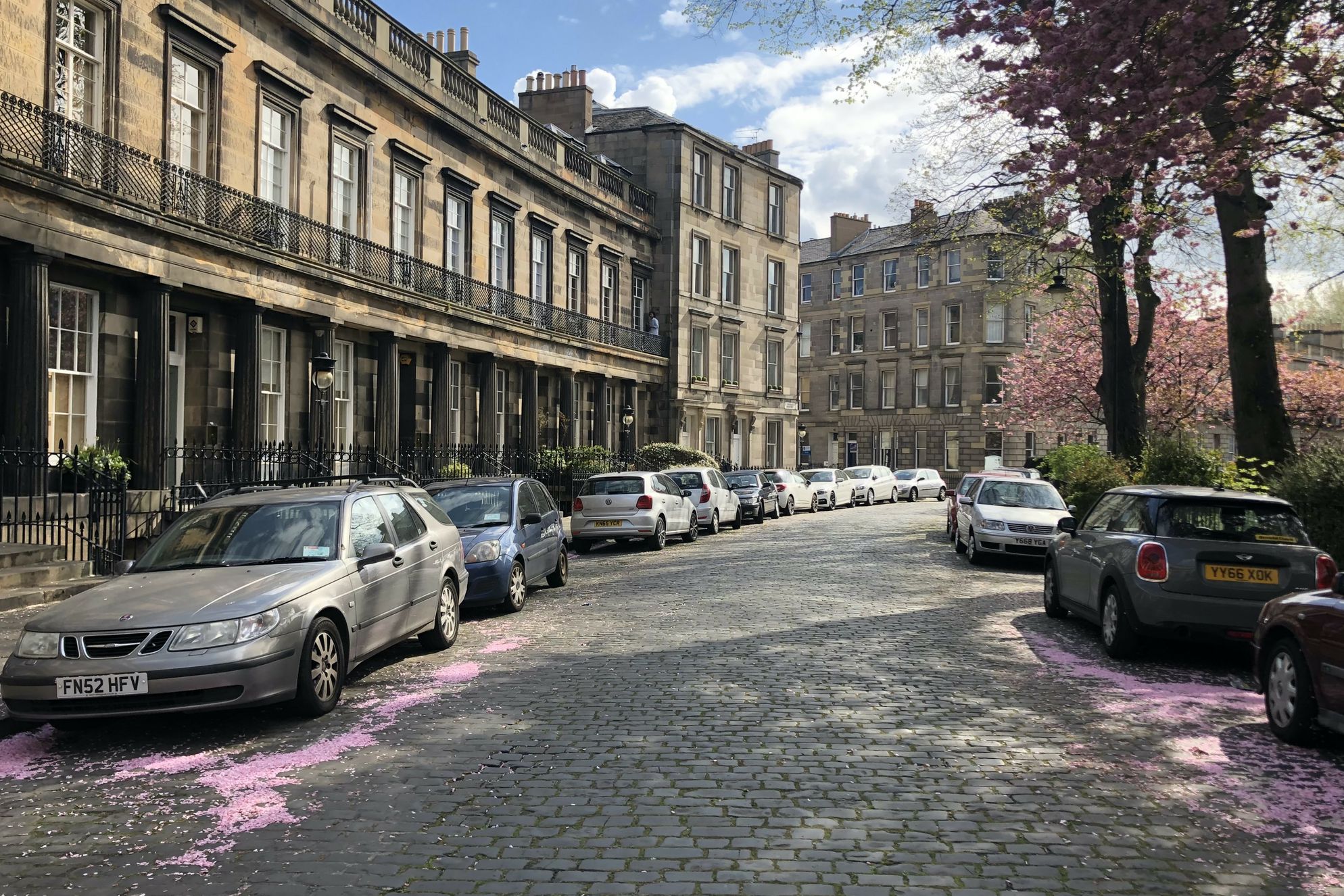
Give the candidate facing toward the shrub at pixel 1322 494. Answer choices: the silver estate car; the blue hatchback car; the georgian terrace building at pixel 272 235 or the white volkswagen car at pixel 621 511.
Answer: the georgian terrace building

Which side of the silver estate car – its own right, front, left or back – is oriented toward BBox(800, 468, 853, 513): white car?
back

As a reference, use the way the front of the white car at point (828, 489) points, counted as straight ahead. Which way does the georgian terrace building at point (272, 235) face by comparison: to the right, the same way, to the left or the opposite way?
to the left

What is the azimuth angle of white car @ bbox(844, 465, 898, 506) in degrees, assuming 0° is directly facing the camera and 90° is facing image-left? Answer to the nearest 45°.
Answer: approximately 45°

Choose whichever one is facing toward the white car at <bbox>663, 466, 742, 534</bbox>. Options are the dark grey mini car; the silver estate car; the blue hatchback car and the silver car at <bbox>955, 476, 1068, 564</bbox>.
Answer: the dark grey mini car

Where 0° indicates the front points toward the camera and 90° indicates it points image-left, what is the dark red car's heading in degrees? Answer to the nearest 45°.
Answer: approximately 135°

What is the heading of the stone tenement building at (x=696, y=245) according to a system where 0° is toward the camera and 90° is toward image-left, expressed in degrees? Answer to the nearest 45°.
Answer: approximately 315°

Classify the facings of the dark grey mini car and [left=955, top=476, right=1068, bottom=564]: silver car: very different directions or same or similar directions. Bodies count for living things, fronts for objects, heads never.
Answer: very different directions

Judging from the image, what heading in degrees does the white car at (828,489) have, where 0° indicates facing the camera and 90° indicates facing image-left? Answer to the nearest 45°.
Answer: approximately 45°

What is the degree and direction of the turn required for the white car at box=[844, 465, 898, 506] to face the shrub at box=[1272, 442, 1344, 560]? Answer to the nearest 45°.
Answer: approximately 45° to its left

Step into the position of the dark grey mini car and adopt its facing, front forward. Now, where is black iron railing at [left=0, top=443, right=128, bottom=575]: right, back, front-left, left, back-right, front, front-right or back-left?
front-left

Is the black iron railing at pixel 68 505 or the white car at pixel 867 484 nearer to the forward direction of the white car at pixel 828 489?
the black iron railing

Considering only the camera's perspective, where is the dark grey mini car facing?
facing away from the viewer and to the left of the viewer

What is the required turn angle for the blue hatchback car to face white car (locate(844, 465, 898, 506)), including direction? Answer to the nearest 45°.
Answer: approximately 180°

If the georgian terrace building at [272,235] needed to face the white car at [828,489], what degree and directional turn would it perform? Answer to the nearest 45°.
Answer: approximately 90° to its left

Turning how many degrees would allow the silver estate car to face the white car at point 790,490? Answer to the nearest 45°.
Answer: approximately 180°

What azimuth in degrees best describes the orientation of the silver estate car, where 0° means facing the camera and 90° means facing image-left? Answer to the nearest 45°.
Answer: approximately 45°
